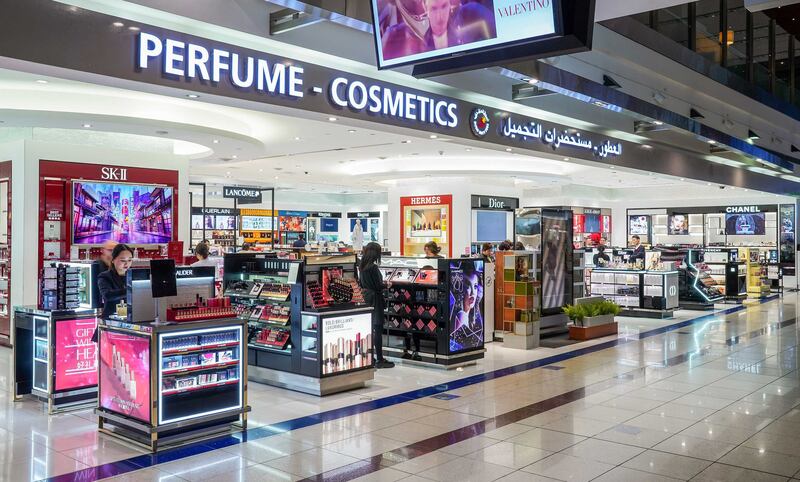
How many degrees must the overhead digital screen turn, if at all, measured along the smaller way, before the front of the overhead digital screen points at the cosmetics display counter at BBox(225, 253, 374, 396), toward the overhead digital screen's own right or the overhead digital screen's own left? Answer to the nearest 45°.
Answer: approximately 90° to the overhead digital screen's own right

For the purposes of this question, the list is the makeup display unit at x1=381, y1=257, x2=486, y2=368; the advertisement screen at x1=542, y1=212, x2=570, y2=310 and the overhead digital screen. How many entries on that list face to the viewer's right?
0

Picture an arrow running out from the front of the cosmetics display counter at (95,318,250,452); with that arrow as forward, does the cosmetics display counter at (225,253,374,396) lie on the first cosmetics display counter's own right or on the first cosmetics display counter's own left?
on the first cosmetics display counter's own left

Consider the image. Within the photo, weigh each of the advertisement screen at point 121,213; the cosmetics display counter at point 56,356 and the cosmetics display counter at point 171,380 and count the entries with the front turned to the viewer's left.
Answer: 0

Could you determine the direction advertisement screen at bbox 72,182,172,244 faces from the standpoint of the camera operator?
facing the viewer

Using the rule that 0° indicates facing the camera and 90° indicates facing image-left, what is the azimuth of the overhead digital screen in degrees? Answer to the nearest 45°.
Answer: approximately 45°

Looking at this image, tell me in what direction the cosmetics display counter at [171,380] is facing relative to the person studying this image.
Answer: facing the viewer and to the right of the viewer

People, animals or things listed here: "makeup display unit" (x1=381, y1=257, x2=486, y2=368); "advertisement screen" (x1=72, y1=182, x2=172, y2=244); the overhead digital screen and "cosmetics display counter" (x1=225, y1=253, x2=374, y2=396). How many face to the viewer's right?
0

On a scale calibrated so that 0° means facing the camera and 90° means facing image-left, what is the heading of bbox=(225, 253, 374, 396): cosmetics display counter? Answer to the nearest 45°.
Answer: approximately 45°

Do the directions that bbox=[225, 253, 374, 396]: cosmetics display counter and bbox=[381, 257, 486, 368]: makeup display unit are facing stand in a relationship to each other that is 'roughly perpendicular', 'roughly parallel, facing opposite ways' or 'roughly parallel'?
roughly parallel

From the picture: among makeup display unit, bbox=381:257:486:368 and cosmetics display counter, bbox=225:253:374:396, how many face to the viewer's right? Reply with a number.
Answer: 0

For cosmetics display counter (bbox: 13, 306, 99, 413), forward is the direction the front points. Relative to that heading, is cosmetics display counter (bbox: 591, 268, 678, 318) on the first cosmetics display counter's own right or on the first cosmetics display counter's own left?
on the first cosmetics display counter's own left

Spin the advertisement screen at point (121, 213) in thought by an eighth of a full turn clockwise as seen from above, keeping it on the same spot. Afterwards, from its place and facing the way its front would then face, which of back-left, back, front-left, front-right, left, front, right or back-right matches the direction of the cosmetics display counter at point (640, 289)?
back-left
